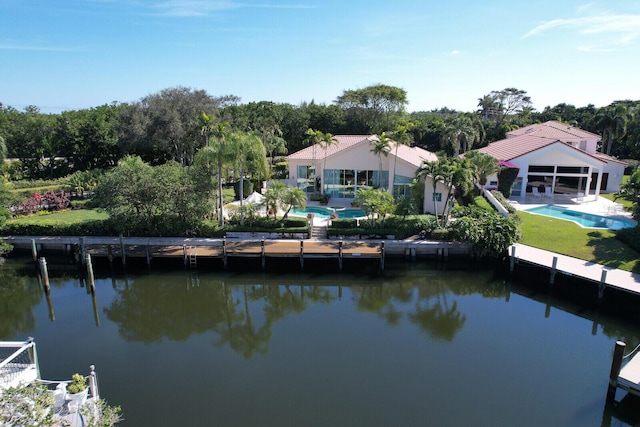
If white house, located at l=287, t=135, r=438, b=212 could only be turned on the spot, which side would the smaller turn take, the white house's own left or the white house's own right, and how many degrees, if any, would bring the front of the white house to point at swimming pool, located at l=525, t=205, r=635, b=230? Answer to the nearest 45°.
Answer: approximately 90° to the white house's own left

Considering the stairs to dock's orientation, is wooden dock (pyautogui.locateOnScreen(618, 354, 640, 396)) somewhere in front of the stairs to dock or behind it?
in front

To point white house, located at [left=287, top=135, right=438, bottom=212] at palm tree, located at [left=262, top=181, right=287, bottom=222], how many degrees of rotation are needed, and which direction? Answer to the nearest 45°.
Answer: approximately 45° to its right

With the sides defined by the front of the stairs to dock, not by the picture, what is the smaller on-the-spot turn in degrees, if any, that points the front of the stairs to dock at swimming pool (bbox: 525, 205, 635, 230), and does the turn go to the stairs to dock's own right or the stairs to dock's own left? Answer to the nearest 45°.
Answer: approximately 90° to the stairs to dock's own left

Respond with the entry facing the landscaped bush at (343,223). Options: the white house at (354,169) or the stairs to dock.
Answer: the white house

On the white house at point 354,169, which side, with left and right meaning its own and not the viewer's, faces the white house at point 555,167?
left

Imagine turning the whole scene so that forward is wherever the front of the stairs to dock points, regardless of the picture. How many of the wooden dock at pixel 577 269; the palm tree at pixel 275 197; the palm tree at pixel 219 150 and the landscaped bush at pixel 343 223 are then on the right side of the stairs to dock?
2

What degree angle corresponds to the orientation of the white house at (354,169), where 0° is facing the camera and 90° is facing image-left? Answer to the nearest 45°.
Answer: approximately 0°

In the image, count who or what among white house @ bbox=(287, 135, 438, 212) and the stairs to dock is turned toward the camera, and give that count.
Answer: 2
